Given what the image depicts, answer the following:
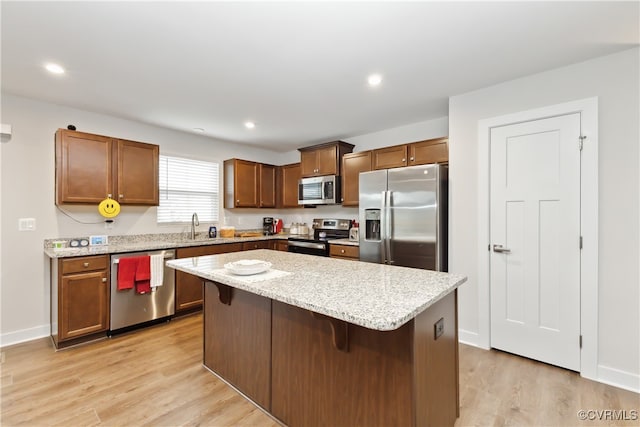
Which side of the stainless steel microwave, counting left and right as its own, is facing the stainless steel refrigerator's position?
left

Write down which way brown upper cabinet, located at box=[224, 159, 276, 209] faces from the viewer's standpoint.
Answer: facing the viewer and to the right of the viewer

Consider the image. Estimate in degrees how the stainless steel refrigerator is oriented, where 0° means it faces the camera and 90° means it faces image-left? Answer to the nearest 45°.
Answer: approximately 45°

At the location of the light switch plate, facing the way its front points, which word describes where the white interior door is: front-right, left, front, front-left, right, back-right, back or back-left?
front-left

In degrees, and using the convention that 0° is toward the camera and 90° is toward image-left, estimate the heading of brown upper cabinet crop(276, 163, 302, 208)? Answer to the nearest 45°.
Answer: approximately 45°

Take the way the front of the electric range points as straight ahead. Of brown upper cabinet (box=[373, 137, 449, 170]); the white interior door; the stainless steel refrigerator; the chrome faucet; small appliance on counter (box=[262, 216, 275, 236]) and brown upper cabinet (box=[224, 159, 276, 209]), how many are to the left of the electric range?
3

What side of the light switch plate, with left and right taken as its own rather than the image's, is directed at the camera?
front

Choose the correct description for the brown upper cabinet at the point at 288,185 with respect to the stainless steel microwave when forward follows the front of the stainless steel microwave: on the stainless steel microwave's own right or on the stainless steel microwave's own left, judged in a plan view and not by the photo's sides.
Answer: on the stainless steel microwave's own right

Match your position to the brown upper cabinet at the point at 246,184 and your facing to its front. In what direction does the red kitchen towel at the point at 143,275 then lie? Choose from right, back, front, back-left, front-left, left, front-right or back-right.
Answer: right

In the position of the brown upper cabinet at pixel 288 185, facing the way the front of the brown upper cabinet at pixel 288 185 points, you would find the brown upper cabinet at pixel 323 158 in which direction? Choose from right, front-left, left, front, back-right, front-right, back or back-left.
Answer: left

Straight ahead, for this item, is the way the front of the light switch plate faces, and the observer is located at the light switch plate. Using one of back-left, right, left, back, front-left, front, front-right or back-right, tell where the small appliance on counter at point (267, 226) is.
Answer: left

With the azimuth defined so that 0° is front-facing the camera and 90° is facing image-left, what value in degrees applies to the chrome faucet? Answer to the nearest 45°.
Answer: approximately 315°
